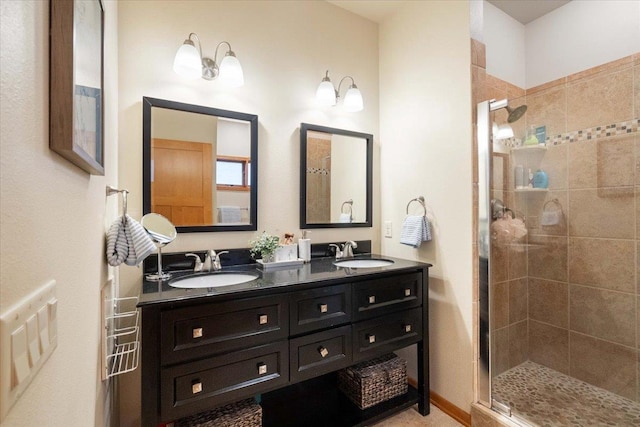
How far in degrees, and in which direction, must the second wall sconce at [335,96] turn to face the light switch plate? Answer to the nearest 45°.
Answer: approximately 45° to its right

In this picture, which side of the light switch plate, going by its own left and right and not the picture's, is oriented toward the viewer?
right

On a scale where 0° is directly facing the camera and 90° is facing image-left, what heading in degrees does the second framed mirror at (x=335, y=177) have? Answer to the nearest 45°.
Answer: approximately 315°

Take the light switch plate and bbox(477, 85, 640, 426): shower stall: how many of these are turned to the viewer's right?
1

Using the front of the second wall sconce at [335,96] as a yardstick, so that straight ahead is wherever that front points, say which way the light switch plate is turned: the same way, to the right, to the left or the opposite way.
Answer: to the left

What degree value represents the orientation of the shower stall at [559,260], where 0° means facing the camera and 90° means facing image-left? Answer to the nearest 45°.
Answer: approximately 45°

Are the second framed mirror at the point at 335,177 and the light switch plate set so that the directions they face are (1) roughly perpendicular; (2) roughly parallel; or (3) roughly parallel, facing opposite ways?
roughly perpendicular

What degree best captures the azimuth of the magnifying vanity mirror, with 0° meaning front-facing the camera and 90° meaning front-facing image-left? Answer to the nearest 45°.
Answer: approximately 315°
